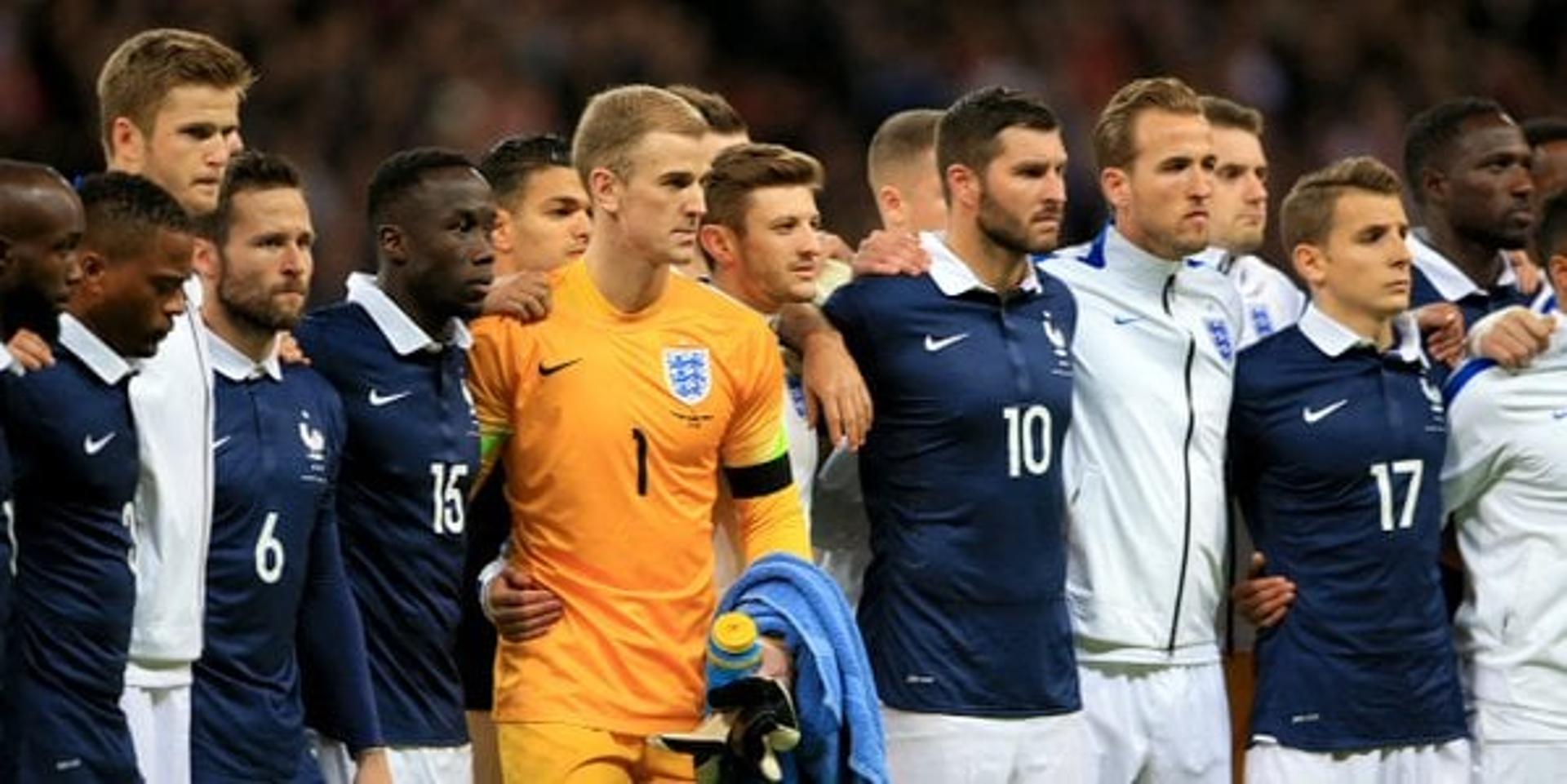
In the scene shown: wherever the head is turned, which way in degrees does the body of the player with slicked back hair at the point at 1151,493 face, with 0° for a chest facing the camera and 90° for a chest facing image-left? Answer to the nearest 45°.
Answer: approximately 315°

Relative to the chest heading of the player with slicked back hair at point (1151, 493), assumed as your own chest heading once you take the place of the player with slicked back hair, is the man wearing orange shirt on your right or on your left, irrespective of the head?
on your right

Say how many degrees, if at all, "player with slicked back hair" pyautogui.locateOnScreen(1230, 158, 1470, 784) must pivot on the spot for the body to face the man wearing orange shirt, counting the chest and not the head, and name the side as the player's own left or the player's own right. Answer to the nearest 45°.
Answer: approximately 90° to the player's own right

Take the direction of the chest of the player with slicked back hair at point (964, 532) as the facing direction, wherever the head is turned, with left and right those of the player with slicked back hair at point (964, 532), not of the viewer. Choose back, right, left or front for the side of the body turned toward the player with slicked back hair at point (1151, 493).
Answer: left

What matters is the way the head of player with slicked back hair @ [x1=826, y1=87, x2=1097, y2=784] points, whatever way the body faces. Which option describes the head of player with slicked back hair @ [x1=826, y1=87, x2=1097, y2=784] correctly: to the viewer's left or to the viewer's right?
to the viewer's right

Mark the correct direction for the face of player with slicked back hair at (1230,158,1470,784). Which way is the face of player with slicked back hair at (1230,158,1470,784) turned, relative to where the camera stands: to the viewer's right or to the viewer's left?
to the viewer's right
